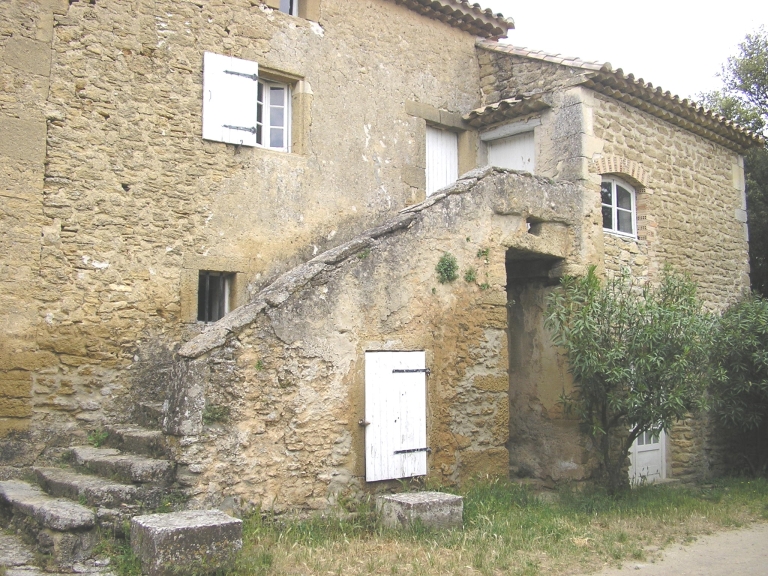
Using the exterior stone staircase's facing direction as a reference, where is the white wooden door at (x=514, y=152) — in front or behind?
behind

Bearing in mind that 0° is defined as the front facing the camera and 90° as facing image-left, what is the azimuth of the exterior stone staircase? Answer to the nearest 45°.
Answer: approximately 45°

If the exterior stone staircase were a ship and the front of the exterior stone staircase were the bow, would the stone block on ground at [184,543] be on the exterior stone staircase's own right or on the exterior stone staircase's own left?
on the exterior stone staircase's own left

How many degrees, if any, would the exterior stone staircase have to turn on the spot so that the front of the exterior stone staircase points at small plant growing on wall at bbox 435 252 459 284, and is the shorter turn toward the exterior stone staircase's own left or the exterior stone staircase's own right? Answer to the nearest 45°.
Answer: approximately 135° to the exterior stone staircase's own left

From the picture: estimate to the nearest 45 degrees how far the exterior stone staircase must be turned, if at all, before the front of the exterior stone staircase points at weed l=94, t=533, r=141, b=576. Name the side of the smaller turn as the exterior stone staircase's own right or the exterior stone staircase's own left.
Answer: approximately 45° to the exterior stone staircase's own left

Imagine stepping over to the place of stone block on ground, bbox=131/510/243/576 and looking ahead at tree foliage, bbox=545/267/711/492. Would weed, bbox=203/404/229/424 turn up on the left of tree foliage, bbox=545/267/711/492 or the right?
left

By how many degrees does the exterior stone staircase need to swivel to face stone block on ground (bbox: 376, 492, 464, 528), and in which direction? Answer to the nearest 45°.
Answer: approximately 135° to its left

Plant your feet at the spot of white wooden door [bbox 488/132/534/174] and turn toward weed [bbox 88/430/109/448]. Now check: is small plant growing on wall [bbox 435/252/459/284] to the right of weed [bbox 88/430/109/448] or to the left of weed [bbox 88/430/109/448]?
left
